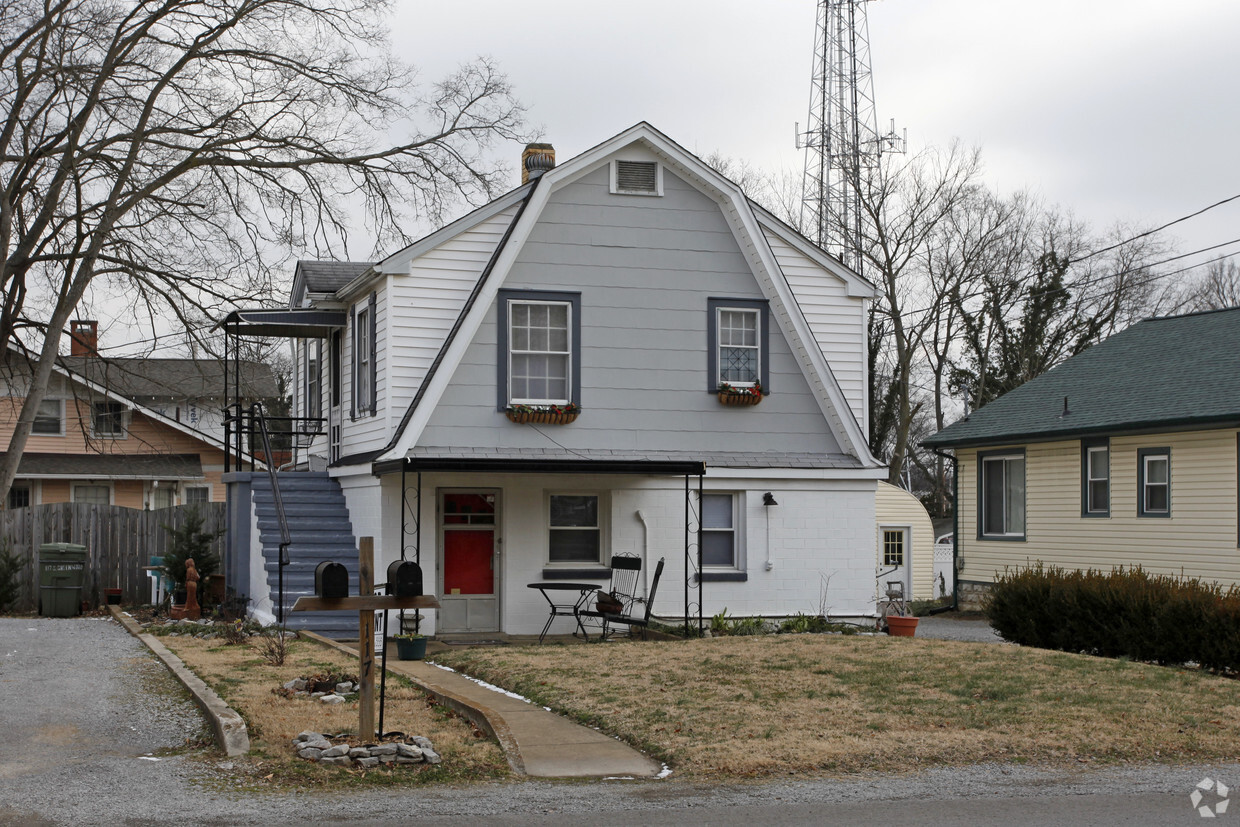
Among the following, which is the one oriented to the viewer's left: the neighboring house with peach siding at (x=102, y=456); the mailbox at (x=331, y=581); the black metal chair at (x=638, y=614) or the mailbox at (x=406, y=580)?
the black metal chair

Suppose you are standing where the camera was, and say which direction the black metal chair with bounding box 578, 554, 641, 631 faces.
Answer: facing the viewer and to the left of the viewer

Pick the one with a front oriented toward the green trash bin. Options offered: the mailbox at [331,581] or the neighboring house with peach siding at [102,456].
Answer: the neighboring house with peach siding

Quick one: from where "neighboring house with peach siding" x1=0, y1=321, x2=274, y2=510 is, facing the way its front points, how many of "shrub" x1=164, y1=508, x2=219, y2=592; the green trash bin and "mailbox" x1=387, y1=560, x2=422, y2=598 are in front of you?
3

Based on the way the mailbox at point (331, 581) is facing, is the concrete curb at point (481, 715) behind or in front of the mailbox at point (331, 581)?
behind

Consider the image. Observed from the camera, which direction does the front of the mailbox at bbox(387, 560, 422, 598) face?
facing the viewer

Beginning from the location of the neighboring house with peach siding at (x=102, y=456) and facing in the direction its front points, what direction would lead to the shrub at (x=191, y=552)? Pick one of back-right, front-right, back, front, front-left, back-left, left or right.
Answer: front

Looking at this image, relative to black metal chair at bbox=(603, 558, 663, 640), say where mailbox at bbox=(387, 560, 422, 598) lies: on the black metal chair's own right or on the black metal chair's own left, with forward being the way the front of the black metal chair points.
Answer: on the black metal chair's own left

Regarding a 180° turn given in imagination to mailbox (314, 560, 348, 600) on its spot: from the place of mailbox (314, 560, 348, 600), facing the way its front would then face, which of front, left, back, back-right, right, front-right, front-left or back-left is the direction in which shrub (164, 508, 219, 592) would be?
front

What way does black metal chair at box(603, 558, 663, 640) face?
to the viewer's left

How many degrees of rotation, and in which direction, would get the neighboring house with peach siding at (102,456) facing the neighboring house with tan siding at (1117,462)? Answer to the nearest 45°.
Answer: approximately 45° to its left

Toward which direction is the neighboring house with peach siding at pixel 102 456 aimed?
toward the camera

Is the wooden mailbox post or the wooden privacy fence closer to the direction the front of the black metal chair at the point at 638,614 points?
the wooden privacy fence

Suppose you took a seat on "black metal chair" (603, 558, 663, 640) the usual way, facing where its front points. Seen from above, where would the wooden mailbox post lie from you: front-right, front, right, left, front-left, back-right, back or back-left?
left
